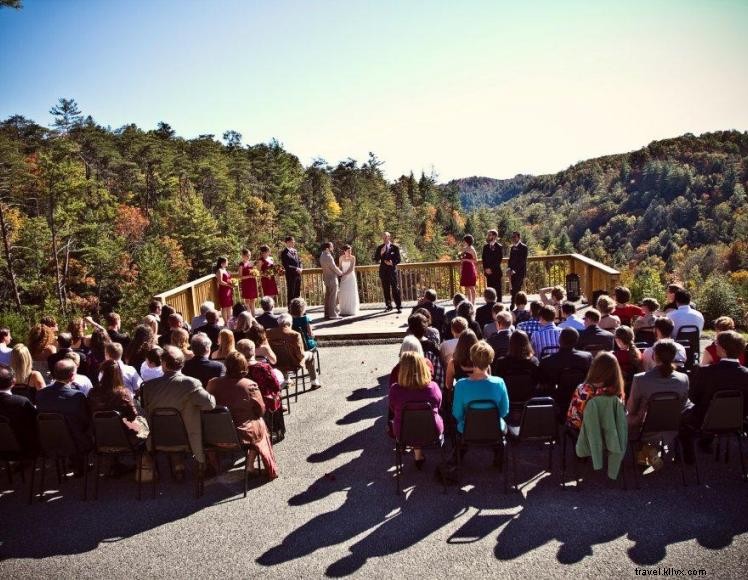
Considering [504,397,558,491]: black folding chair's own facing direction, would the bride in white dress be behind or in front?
in front

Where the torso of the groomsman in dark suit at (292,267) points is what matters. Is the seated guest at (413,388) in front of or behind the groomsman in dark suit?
in front

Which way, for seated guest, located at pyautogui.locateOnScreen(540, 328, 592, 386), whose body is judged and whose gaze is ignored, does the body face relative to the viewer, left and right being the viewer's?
facing away from the viewer and to the left of the viewer

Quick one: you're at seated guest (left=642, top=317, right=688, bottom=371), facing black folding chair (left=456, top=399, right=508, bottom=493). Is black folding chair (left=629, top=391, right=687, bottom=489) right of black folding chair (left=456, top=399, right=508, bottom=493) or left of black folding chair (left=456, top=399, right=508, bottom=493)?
left

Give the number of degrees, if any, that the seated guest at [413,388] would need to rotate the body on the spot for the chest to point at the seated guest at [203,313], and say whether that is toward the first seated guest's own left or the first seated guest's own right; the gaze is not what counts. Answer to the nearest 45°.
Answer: approximately 45° to the first seated guest's own left

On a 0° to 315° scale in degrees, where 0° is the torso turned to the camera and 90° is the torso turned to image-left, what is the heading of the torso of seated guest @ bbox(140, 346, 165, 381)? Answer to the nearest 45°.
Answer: approximately 225°

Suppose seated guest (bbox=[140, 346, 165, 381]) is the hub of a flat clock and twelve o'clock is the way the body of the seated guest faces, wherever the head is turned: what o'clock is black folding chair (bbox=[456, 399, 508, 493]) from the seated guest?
The black folding chair is roughly at 3 o'clock from the seated guest.

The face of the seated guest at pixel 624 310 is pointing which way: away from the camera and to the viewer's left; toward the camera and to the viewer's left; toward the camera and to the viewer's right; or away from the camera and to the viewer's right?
away from the camera and to the viewer's left

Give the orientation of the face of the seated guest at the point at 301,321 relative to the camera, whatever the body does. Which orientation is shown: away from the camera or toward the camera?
away from the camera

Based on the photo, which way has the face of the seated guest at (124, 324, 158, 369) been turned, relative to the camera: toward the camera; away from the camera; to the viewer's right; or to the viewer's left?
away from the camera

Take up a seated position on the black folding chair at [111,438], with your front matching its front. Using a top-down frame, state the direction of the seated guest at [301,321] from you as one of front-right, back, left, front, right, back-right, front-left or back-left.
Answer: front

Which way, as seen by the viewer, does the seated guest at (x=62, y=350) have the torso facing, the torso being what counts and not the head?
away from the camera

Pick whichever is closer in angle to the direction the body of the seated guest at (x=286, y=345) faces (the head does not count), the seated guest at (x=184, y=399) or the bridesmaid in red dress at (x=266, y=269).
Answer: the bridesmaid in red dress

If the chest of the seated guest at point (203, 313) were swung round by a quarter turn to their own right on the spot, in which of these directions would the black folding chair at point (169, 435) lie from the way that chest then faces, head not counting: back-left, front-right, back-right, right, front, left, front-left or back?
front-right

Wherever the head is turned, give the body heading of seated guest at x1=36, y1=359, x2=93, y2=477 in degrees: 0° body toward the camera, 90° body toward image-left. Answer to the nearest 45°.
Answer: approximately 225°

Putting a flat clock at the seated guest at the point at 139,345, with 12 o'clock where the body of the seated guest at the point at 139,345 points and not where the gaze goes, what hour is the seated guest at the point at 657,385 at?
the seated guest at the point at 657,385 is roughly at 3 o'clock from the seated guest at the point at 139,345.

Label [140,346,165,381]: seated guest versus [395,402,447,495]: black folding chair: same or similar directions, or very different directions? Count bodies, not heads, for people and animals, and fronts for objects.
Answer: same or similar directions
